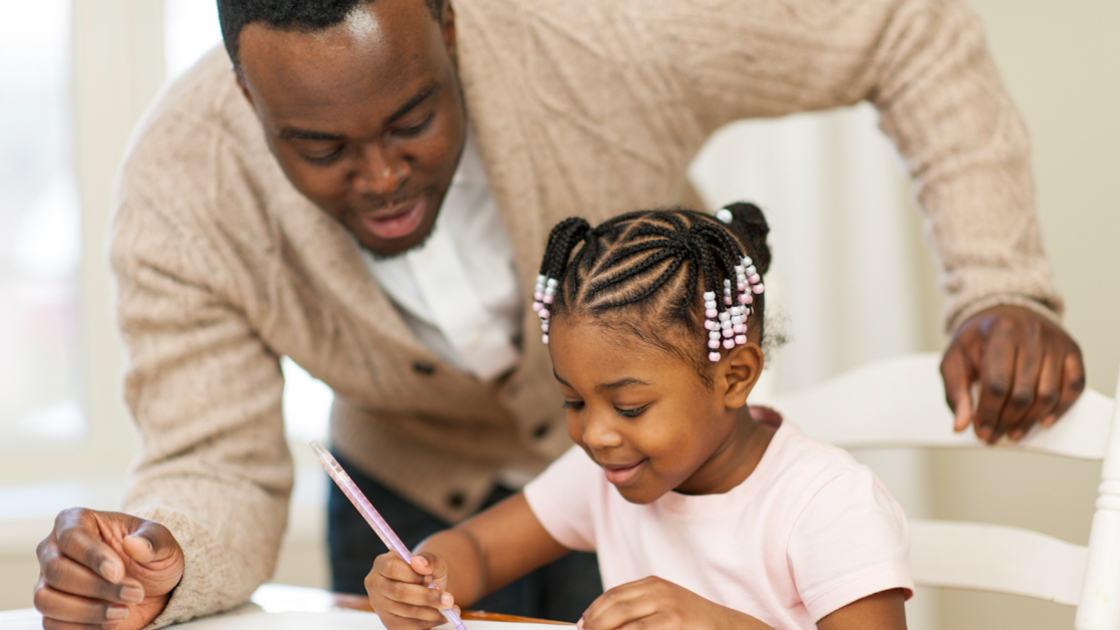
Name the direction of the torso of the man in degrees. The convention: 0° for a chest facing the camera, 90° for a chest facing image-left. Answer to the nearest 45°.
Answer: approximately 0°

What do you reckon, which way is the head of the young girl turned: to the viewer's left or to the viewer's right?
to the viewer's left

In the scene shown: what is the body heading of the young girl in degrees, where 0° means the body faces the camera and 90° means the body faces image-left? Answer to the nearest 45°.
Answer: approximately 45°
